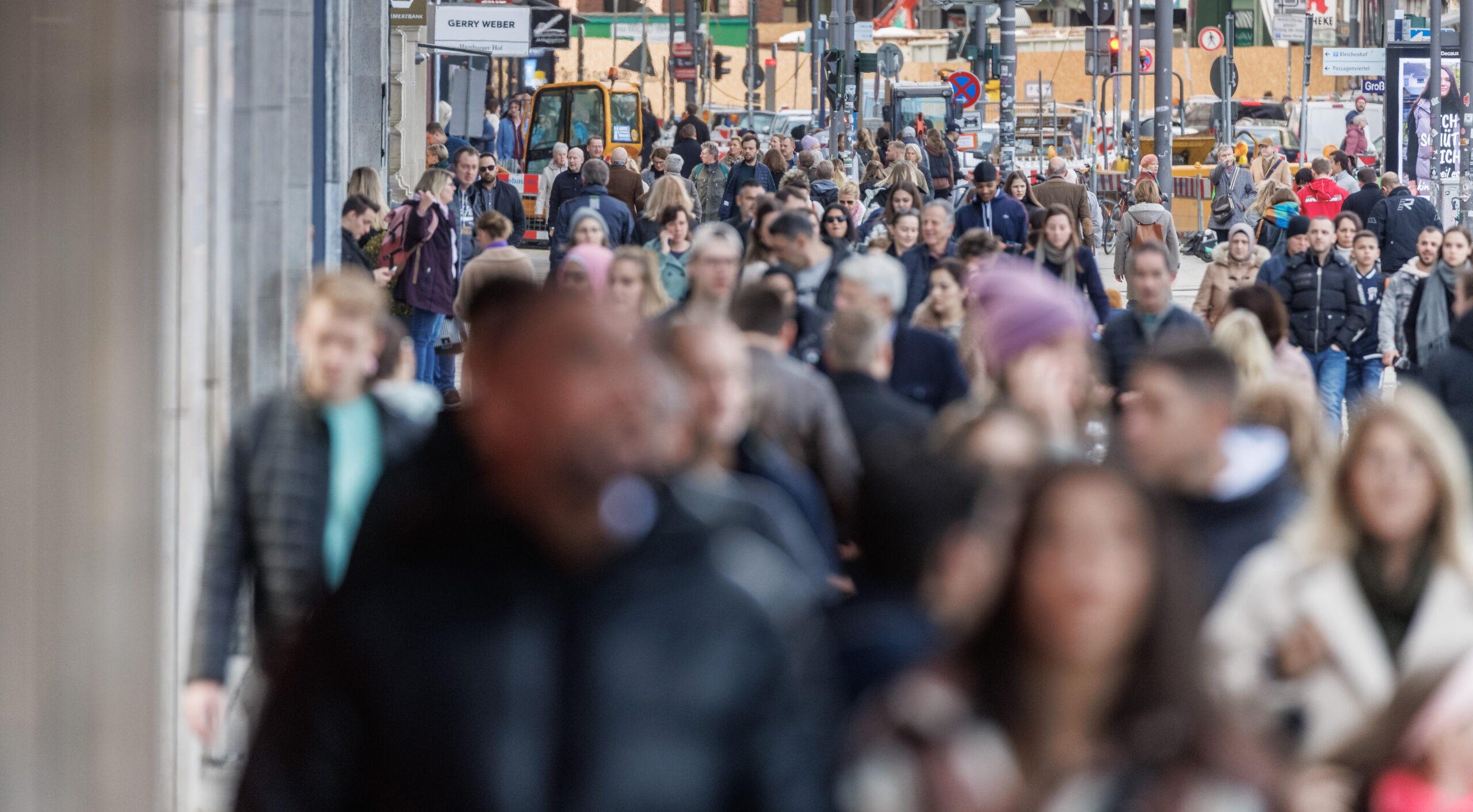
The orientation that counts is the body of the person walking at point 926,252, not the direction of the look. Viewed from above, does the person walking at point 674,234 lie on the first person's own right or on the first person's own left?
on the first person's own right

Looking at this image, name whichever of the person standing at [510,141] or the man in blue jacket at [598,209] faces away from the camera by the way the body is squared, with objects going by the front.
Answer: the man in blue jacket

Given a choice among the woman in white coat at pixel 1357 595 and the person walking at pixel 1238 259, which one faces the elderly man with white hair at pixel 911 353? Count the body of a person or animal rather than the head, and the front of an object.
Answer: the person walking

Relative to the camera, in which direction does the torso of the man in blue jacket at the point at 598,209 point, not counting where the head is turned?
away from the camera

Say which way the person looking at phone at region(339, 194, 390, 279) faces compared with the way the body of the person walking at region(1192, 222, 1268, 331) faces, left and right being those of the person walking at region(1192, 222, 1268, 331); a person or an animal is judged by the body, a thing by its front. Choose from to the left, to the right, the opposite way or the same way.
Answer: to the left

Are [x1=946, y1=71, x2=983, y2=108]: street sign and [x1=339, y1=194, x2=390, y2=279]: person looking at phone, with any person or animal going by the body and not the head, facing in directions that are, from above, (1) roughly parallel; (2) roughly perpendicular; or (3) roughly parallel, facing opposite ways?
roughly perpendicular

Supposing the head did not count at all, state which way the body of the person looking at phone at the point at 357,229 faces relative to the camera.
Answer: to the viewer's right

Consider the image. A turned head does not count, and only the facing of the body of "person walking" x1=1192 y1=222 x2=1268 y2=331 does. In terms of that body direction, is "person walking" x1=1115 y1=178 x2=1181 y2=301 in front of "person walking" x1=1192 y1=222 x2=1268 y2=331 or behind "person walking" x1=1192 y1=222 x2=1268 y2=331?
behind

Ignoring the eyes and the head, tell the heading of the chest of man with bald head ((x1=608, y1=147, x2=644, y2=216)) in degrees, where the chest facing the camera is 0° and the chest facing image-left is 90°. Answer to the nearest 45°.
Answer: approximately 180°
